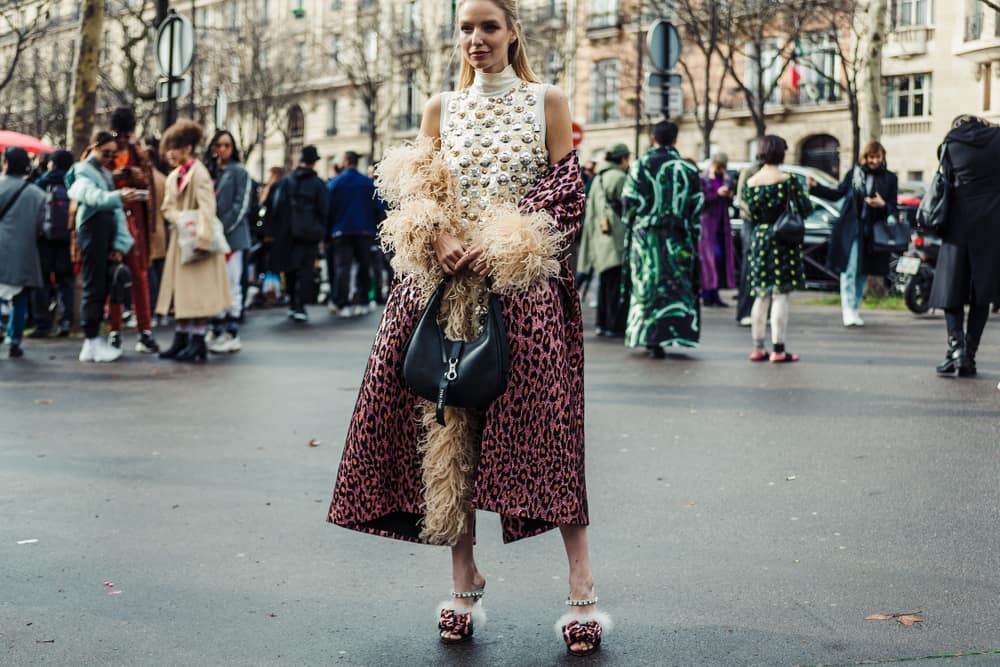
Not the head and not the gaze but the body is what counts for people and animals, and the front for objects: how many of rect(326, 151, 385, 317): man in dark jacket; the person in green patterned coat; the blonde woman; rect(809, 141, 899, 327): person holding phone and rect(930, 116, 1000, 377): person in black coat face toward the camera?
2

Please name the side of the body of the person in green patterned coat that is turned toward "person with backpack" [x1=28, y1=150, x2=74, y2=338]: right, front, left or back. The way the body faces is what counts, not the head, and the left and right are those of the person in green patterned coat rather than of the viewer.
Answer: left

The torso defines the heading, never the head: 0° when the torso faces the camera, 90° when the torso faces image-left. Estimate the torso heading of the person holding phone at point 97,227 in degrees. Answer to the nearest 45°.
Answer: approximately 270°

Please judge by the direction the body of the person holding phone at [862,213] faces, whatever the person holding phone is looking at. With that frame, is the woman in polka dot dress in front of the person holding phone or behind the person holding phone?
in front

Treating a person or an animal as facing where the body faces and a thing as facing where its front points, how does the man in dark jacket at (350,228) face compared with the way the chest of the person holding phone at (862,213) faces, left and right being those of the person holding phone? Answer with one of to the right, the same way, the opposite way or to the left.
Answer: the opposite way

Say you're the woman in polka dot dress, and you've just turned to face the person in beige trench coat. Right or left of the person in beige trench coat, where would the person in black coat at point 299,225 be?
right

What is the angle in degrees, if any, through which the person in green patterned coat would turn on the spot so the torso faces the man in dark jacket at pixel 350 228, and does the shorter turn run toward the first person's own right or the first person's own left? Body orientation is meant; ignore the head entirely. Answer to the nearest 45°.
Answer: approximately 45° to the first person's own left

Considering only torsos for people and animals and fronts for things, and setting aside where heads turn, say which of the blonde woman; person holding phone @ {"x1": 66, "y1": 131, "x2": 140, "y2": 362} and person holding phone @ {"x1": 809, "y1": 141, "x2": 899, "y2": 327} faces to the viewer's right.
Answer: person holding phone @ {"x1": 66, "y1": 131, "x2": 140, "y2": 362}

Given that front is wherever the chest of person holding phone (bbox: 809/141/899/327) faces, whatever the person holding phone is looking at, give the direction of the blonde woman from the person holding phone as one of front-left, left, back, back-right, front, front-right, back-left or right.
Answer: front

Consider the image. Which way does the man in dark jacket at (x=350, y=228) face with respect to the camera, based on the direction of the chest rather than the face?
away from the camera

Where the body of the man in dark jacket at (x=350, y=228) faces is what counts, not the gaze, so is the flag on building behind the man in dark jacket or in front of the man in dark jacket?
in front

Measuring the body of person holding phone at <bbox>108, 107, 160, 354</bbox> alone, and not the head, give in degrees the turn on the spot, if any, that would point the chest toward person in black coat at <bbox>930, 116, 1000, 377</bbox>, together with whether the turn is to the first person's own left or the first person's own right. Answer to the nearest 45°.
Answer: approximately 90° to the first person's own left

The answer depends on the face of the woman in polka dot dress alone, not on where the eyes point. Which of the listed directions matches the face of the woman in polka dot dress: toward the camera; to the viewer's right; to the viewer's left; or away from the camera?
away from the camera

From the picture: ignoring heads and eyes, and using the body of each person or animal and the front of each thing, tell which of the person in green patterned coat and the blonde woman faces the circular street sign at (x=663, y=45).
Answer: the person in green patterned coat

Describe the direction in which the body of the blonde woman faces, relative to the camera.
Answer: toward the camera

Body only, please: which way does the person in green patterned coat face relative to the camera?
away from the camera

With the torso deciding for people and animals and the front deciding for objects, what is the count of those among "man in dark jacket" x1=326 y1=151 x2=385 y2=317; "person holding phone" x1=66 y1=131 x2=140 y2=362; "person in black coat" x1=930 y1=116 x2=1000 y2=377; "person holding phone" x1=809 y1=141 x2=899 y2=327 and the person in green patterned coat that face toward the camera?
1

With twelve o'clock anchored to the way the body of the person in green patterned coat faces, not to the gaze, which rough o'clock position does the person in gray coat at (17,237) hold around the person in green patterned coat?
The person in gray coat is roughly at 9 o'clock from the person in green patterned coat.
